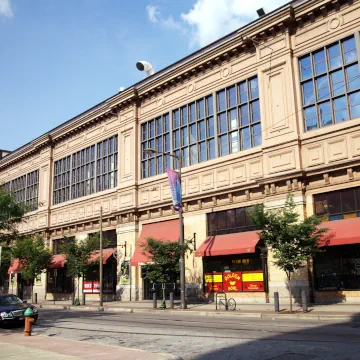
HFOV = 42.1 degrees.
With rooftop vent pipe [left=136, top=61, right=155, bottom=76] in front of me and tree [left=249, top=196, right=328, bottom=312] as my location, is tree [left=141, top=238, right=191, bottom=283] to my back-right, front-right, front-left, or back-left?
front-left

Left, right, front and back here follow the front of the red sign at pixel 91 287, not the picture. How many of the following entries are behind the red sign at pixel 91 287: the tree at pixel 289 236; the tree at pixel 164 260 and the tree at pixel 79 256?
0

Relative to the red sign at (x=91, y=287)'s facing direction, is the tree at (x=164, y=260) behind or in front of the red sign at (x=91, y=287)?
in front

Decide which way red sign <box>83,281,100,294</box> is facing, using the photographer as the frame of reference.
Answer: facing the viewer

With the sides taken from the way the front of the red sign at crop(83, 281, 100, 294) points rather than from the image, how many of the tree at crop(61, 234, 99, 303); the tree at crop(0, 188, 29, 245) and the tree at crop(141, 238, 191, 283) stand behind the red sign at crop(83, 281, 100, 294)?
0

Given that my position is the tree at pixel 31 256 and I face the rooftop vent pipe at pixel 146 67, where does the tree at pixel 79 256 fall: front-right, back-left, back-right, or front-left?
front-right

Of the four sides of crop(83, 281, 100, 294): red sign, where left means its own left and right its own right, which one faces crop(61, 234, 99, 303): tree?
front

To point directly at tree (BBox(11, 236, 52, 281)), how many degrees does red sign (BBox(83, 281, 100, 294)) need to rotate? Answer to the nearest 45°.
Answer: approximately 90° to its right

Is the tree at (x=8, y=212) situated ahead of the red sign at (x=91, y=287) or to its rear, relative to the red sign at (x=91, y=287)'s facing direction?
ahead

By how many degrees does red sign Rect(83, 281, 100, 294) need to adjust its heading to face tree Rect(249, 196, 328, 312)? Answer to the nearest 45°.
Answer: approximately 45° to its left
